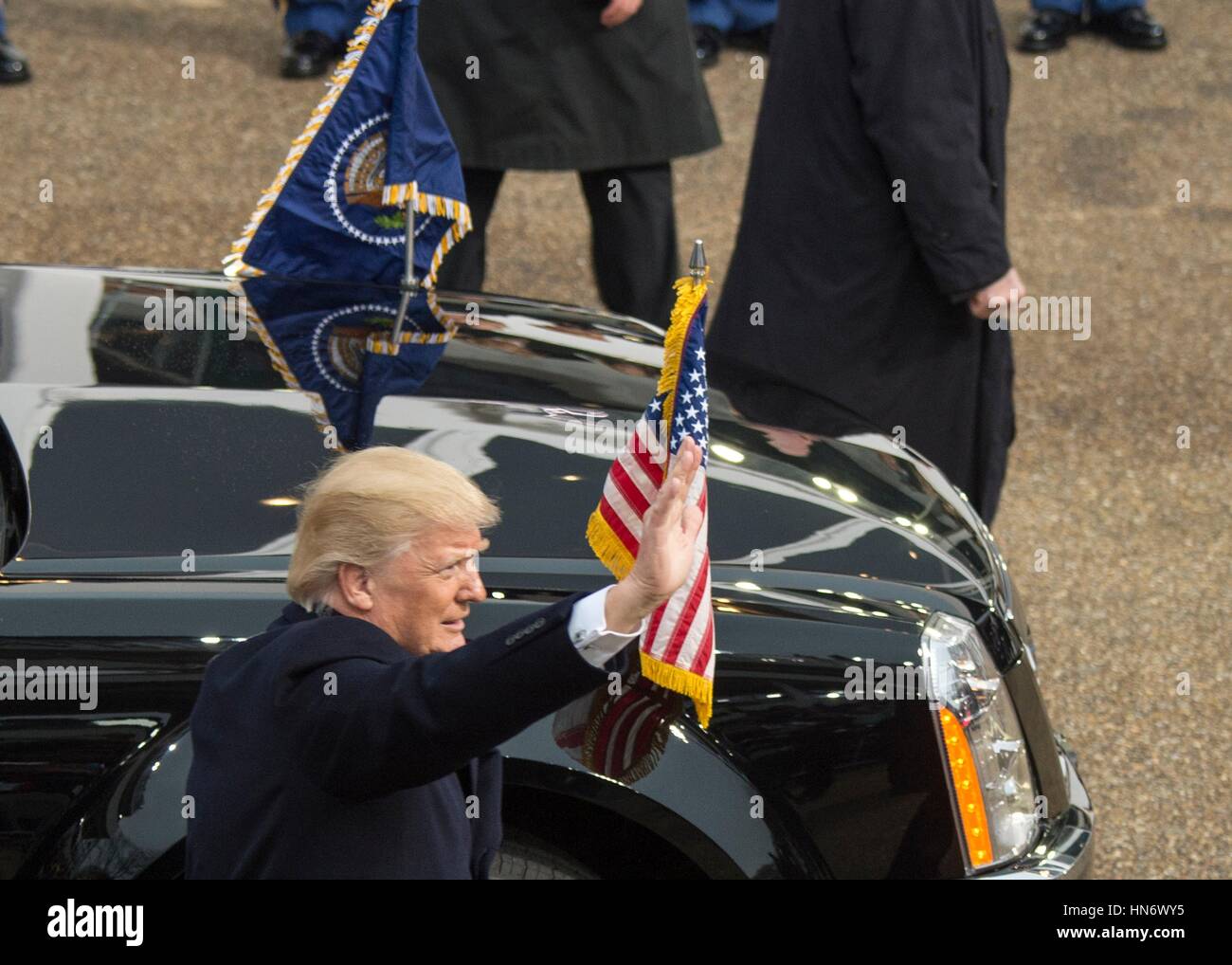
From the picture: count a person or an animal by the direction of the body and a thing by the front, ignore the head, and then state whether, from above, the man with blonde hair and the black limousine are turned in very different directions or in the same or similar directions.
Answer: same or similar directions

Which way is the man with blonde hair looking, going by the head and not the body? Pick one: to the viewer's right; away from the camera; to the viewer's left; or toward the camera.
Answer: to the viewer's right

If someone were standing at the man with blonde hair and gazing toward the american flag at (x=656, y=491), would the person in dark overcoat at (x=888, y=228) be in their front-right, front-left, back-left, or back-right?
front-left

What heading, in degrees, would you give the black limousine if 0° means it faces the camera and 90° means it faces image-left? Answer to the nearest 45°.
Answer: approximately 270°

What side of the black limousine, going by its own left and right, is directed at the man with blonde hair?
right

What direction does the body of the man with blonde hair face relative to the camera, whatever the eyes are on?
to the viewer's right

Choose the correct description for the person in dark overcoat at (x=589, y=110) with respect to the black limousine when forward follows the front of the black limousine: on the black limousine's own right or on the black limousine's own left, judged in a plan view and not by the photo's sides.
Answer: on the black limousine's own left

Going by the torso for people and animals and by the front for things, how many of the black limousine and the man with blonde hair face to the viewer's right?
2
